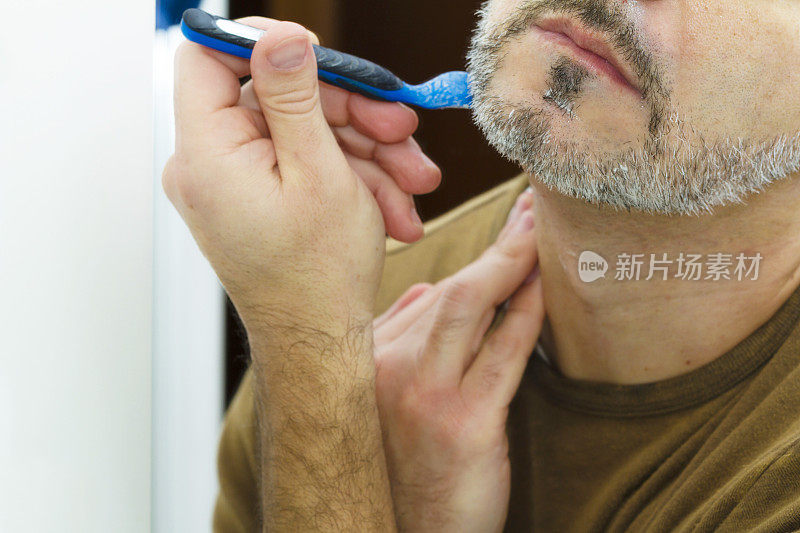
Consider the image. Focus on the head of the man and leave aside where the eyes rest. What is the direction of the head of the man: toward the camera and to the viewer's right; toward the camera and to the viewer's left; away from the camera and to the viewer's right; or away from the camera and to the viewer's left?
toward the camera and to the viewer's left

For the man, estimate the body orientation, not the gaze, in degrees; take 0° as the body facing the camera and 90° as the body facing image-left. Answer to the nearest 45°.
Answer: approximately 45°
